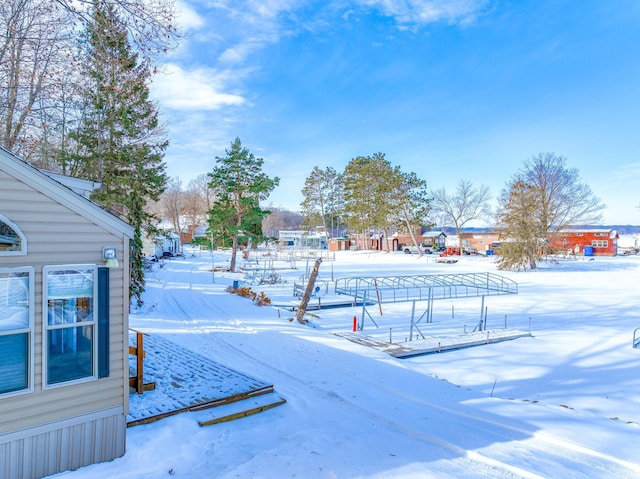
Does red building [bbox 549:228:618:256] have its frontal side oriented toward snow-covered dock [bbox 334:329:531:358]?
yes

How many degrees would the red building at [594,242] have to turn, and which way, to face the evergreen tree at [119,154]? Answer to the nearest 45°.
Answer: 0° — it already faces it

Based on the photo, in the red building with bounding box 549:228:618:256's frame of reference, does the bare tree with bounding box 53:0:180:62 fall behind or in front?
in front

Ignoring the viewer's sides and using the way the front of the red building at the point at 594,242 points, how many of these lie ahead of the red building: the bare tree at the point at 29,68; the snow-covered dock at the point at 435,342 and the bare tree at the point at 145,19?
3

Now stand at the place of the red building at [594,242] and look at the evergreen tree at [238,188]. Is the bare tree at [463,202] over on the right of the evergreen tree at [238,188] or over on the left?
right

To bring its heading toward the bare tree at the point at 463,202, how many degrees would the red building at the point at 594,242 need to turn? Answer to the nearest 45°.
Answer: approximately 90° to its right

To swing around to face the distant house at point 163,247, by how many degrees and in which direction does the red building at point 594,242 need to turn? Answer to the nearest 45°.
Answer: approximately 45° to its right

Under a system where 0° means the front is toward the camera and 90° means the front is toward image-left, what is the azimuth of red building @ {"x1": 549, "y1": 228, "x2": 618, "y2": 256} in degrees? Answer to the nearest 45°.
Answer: approximately 0°

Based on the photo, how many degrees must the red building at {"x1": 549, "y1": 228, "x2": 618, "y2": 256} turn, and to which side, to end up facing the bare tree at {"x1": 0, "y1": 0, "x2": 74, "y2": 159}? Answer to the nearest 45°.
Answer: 0° — it already faces it
